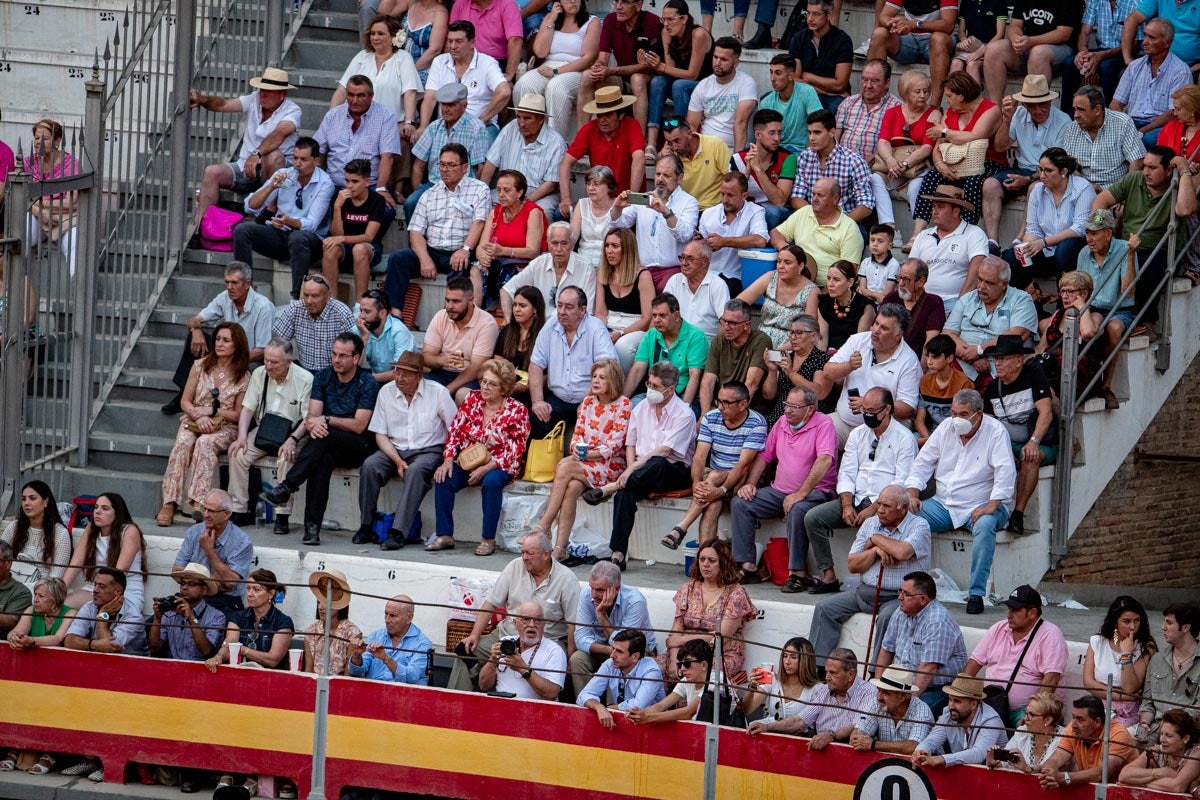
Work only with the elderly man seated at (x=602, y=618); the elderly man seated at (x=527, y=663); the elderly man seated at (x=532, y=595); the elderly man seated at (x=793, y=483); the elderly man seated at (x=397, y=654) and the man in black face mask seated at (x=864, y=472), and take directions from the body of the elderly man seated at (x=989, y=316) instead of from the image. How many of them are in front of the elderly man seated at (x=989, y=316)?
6

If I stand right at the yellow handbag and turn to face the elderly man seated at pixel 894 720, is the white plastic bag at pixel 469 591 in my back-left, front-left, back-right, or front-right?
front-right

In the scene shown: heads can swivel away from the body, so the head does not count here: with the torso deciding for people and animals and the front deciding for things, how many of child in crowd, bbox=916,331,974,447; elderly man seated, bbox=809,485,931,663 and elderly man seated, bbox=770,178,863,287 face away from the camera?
0

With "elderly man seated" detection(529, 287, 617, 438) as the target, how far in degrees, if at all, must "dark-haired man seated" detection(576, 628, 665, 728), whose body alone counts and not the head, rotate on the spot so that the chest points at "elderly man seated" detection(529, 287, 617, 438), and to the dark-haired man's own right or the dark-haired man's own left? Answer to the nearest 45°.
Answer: approximately 135° to the dark-haired man's own right

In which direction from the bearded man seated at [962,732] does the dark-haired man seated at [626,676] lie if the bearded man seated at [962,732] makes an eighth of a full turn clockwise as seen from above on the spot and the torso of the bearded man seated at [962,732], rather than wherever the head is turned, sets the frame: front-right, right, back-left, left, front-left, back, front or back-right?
front

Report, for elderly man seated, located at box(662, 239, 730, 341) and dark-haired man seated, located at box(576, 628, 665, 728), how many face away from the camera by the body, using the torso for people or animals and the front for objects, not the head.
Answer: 0

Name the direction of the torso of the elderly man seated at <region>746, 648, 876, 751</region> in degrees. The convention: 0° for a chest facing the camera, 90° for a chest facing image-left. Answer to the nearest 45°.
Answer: approximately 45°

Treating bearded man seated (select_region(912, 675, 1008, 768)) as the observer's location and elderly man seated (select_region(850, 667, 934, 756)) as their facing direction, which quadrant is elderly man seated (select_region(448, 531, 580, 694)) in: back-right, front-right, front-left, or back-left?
front-right

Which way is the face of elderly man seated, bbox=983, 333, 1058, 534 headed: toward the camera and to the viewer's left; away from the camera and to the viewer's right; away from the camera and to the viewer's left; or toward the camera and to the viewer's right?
toward the camera and to the viewer's left

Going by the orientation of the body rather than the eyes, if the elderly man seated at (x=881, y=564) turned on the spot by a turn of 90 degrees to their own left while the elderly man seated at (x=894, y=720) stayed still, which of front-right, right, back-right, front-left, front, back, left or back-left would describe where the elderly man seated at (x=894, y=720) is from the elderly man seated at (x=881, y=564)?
front-right

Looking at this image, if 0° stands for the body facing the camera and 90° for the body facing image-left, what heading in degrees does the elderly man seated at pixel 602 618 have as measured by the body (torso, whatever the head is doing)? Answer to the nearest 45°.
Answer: approximately 45°

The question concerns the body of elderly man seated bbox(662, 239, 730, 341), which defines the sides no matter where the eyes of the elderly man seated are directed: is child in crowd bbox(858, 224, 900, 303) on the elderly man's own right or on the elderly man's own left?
on the elderly man's own left
